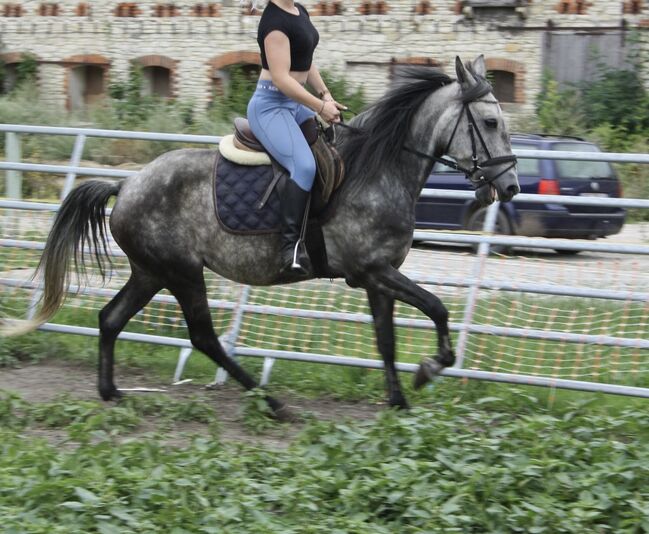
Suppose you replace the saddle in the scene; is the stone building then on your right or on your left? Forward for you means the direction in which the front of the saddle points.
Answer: on your left

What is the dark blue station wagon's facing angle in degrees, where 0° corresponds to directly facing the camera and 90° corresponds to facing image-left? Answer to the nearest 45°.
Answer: approximately 135°

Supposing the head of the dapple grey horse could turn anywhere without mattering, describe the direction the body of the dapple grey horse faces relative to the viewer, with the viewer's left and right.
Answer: facing to the right of the viewer

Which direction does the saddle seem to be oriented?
to the viewer's right

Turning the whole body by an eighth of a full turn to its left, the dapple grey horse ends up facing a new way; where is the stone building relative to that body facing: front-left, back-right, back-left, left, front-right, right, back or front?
front-left
